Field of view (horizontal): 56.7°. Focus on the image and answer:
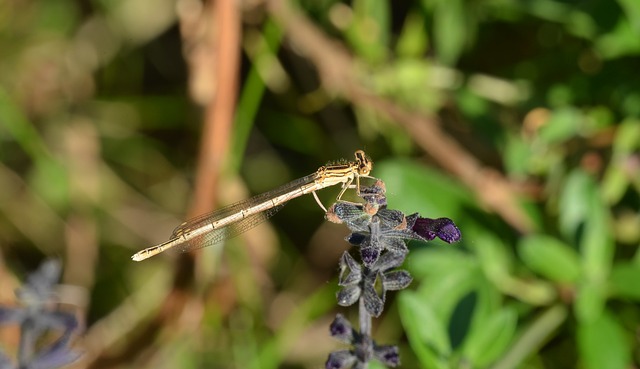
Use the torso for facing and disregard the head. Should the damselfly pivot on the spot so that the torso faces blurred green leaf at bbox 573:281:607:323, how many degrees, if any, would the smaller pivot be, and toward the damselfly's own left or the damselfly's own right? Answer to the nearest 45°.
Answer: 0° — it already faces it

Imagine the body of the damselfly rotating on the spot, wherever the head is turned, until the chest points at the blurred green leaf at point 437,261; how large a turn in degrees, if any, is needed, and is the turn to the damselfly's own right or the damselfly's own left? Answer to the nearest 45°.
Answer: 0° — it already faces it

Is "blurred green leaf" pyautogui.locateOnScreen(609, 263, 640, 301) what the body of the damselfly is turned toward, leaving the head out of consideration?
yes

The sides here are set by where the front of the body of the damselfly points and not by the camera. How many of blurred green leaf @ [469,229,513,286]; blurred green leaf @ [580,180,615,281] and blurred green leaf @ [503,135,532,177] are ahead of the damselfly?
3

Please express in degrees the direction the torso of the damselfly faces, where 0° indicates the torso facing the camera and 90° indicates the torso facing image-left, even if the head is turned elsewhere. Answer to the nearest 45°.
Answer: approximately 270°

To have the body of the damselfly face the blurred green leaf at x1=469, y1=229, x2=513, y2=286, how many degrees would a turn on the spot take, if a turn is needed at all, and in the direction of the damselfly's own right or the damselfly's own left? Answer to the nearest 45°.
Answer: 0° — it already faces it
